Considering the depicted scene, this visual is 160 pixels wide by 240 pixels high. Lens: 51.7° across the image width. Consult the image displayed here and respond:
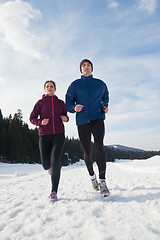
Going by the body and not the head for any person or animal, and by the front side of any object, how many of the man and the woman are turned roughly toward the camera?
2

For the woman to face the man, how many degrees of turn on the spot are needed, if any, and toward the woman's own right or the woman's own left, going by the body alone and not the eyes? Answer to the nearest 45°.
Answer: approximately 90° to the woman's own left

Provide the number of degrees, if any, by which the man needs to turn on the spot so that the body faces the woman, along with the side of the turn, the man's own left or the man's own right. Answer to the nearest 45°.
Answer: approximately 90° to the man's own right

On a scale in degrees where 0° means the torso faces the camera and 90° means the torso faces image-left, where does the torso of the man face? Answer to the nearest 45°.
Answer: approximately 0°

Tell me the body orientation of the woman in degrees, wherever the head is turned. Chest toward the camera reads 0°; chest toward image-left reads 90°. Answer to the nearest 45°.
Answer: approximately 0°
